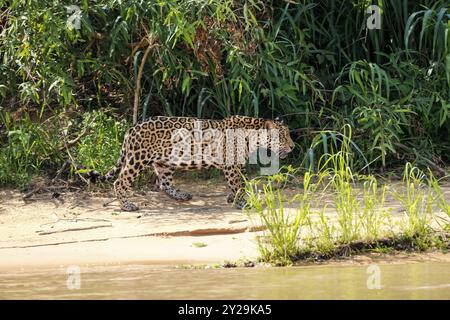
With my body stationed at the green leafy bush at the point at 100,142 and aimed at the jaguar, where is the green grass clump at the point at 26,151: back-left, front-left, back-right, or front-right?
back-right

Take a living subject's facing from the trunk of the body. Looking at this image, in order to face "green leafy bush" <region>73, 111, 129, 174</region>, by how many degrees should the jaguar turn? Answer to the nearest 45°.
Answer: approximately 135° to its left

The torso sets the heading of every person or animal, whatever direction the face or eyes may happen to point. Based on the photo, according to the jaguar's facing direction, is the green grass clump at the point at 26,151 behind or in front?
behind

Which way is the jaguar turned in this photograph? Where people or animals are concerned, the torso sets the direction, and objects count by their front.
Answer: to the viewer's right
